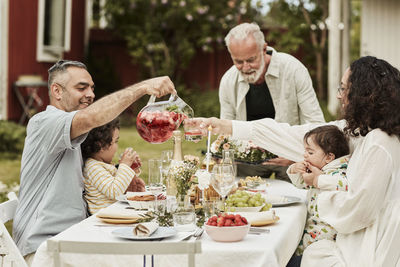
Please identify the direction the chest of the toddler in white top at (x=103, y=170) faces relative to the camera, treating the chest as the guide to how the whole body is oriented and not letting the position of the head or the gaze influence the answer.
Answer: to the viewer's right

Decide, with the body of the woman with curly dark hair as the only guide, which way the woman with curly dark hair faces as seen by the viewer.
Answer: to the viewer's left

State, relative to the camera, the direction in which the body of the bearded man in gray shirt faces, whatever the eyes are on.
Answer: to the viewer's right

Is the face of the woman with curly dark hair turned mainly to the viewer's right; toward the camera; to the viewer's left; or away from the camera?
to the viewer's left

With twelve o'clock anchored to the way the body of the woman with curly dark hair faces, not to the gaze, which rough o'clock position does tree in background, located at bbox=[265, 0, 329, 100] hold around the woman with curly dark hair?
The tree in background is roughly at 3 o'clock from the woman with curly dark hair.
